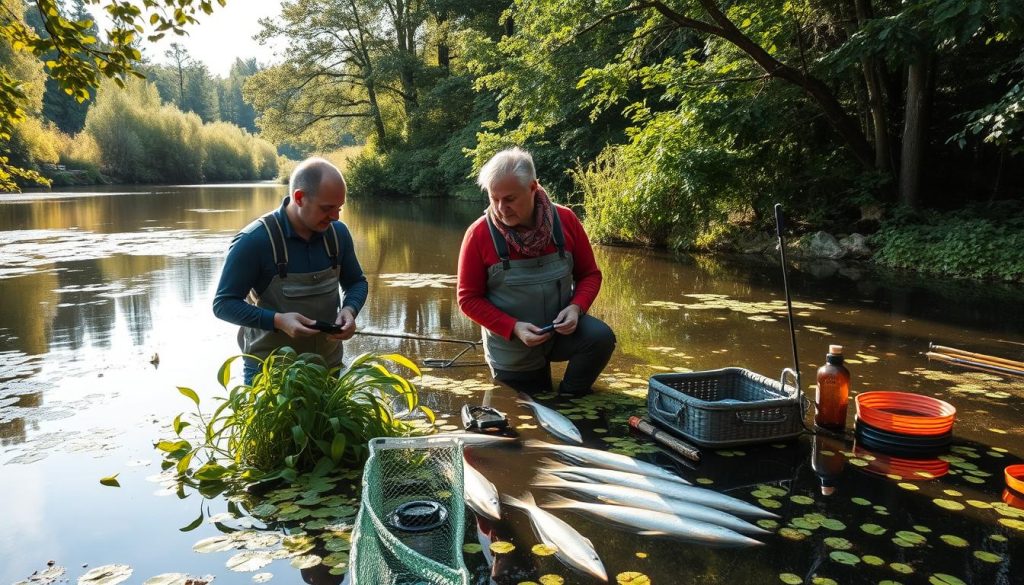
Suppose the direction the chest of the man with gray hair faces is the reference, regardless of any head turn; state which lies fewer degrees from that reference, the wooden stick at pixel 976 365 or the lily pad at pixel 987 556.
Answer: the lily pad

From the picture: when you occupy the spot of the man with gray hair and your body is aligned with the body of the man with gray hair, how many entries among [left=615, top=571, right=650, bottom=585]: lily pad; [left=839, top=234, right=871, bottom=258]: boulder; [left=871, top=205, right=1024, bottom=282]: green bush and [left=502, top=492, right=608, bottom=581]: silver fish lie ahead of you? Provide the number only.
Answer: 2

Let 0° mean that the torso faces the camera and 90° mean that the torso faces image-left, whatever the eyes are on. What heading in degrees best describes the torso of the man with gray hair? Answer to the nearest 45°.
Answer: approximately 0°

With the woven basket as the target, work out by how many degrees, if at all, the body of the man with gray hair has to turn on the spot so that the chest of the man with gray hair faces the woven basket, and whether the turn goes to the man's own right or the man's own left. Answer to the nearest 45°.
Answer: approximately 45° to the man's own left

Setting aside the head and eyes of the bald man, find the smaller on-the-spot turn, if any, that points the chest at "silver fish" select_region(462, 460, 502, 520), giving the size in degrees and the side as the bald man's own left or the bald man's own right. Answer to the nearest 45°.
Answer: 0° — they already face it

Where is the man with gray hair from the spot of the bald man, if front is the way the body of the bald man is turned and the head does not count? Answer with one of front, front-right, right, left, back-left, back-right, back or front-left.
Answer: front-left

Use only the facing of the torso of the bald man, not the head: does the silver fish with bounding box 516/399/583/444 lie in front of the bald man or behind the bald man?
in front

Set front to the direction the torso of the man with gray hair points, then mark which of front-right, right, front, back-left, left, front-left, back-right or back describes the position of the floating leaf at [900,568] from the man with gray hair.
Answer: front-left

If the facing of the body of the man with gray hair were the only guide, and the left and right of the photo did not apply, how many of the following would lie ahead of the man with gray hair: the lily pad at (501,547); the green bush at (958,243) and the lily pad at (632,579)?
2

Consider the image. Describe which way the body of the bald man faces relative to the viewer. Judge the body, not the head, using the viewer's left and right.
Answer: facing the viewer and to the right of the viewer

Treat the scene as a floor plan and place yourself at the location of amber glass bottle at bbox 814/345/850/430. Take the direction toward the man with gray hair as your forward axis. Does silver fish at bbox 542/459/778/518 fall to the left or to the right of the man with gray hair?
left

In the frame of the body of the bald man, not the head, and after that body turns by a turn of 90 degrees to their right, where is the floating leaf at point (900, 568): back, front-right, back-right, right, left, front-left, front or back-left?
left

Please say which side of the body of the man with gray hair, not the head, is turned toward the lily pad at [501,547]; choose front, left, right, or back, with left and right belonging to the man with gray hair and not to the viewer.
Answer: front

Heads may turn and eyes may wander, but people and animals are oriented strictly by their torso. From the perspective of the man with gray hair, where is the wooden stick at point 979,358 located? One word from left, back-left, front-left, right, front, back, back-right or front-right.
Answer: left

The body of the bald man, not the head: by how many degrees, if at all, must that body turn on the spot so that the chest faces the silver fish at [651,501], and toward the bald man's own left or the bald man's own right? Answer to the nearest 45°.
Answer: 0° — they already face it

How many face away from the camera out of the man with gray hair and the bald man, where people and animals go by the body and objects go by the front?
0
